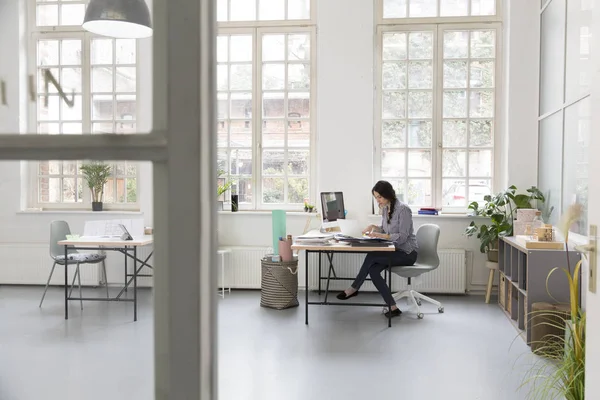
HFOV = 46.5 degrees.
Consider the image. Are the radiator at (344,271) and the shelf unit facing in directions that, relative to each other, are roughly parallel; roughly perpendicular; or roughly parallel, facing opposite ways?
roughly perpendicular

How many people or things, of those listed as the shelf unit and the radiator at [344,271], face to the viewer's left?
1

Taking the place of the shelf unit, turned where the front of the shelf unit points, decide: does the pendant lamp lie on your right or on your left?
on your left

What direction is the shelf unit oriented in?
to the viewer's left

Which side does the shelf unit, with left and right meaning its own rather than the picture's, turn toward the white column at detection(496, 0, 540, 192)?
right

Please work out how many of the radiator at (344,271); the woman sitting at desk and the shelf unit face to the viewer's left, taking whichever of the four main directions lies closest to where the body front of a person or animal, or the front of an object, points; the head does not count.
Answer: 2

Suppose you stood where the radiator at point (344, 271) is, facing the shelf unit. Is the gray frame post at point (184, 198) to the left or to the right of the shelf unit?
right

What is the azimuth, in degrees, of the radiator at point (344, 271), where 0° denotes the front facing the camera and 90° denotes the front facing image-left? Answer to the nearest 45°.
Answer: approximately 0°

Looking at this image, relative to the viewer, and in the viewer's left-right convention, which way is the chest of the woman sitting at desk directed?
facing to the left of the viewer

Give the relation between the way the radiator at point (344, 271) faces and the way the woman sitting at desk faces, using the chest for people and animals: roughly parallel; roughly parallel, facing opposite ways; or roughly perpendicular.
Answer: roughly perpendicular
